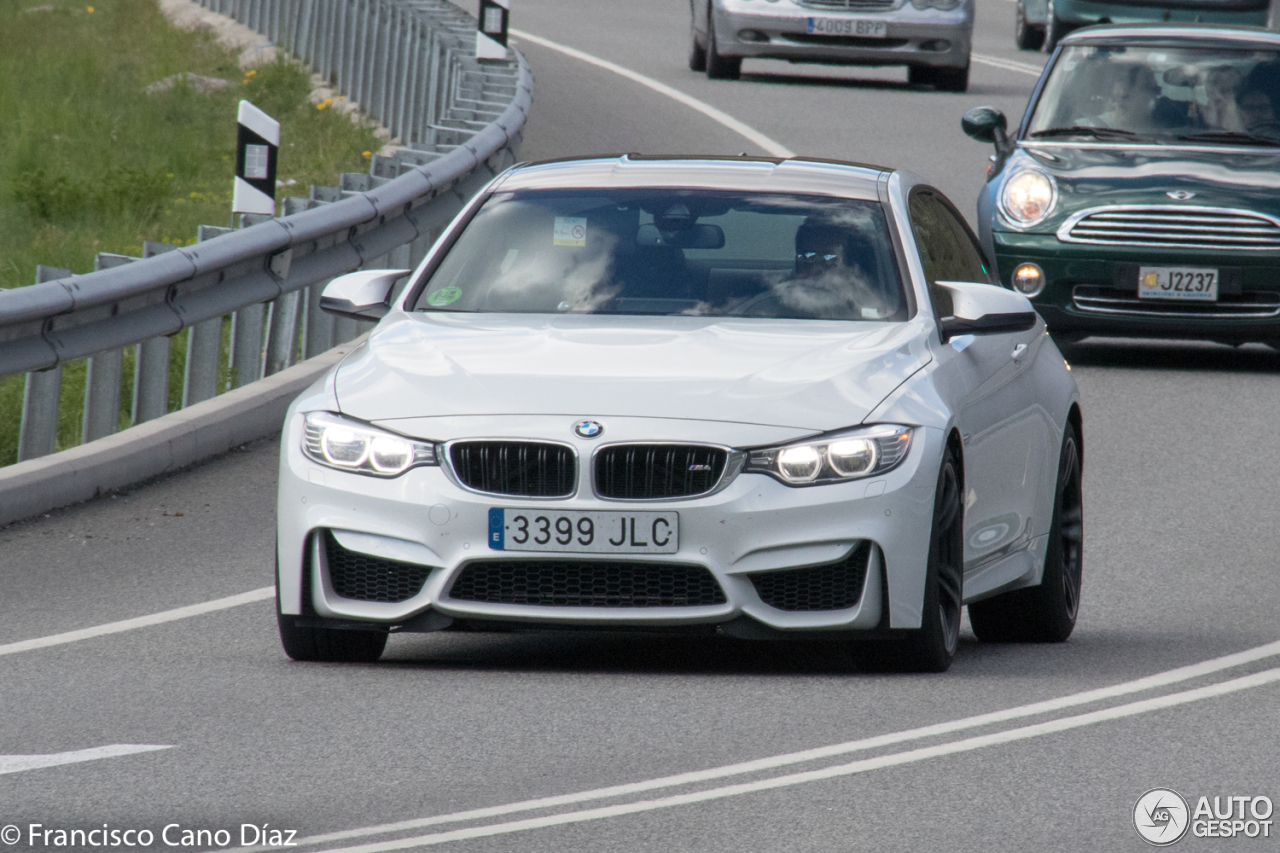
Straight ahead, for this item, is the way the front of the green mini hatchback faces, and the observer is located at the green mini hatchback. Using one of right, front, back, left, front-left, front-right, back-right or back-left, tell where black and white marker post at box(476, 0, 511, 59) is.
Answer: back-right

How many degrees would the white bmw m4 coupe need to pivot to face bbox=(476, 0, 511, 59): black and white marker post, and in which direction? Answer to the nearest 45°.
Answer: approximately 180°

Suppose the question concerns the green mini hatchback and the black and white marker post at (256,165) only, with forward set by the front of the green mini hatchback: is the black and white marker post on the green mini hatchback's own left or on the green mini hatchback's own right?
on the green mini hatchback's own right

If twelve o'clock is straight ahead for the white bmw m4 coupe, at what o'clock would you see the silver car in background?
The silver car in background is roughly at 6 o'clock from the white bmw m4 coupe.

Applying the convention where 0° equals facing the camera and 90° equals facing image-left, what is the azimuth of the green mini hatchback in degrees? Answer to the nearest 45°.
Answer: approximately 0°

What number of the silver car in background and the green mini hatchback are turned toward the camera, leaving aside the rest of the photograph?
2

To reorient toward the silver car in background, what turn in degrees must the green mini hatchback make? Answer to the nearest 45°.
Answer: approximately 180°

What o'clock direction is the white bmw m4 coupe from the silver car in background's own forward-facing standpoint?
The white bmw m4 coupe is roughly at 12 o'clock from the silver car in background.
